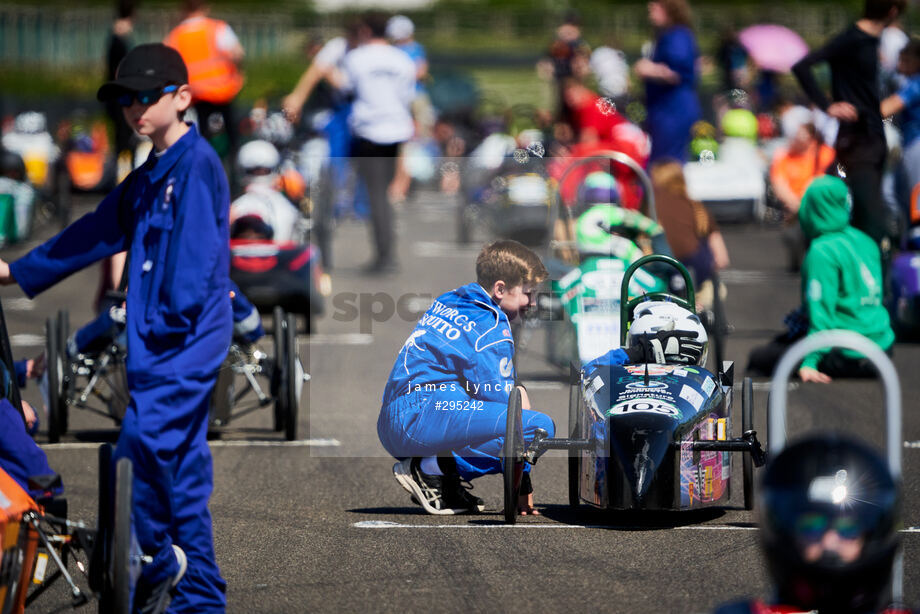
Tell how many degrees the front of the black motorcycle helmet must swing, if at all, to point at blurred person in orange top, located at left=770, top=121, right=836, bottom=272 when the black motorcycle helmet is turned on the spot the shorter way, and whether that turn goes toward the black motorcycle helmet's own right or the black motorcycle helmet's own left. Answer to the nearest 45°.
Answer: approximately 180°

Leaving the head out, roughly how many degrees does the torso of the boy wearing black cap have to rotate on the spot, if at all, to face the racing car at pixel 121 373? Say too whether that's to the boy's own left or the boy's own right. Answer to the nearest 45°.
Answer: approximately 135° to the boy's own right

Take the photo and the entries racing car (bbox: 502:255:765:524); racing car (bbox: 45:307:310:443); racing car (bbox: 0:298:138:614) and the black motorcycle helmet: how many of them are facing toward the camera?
4

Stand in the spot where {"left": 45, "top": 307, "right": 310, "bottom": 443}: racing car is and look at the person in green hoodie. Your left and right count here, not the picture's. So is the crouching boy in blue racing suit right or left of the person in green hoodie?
right

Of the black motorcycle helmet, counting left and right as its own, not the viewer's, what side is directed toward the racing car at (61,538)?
right

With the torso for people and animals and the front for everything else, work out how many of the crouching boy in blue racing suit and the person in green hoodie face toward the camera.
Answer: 0

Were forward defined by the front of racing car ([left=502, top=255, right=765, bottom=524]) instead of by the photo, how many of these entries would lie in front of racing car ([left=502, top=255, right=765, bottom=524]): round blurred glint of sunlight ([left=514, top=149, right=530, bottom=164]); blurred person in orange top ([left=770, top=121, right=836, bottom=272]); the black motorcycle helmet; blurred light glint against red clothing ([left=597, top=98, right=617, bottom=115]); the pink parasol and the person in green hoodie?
1

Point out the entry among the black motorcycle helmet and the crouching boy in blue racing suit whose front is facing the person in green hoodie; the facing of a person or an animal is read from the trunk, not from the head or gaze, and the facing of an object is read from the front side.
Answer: the crouching boy in blue racing suit

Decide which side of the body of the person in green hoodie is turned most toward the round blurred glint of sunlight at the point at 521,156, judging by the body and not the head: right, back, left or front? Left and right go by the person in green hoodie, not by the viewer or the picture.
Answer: front

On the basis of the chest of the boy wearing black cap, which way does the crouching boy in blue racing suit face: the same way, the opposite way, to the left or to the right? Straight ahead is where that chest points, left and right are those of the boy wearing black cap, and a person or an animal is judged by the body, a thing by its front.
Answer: the opposite way

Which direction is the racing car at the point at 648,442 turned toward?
toward the camera

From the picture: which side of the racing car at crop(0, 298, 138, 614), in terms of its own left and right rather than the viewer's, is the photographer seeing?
front

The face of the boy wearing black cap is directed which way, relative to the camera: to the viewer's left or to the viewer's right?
to the viewer's left

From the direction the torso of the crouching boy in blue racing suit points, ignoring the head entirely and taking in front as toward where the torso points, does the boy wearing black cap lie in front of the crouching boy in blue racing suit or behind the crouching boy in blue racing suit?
behind

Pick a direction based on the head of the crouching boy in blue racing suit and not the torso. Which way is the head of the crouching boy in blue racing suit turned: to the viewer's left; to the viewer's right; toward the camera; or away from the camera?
to the viewer's right

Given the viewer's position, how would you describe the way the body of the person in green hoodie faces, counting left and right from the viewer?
facing away from the viewer and to the left of the viewer
